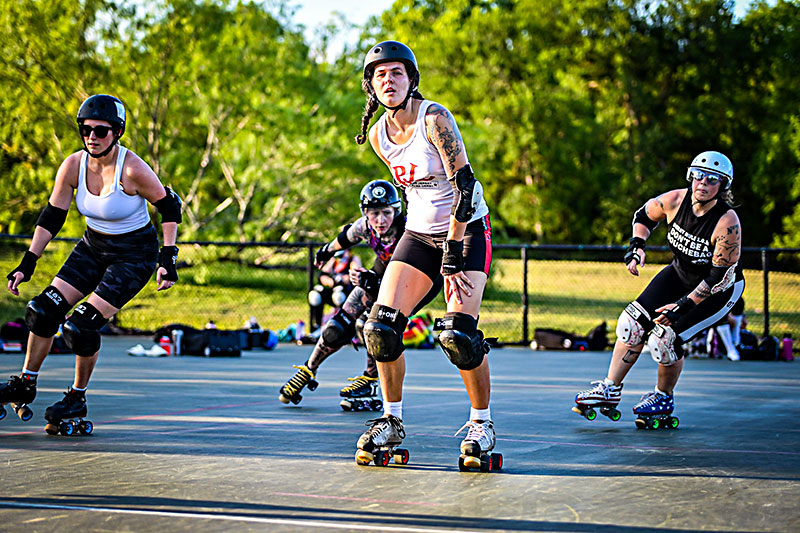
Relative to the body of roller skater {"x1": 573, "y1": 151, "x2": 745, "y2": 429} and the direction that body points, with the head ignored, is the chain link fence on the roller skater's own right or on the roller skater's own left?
on the roller skater's own right

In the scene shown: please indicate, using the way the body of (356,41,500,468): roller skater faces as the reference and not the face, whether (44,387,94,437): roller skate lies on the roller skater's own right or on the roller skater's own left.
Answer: on the roller skater's own right

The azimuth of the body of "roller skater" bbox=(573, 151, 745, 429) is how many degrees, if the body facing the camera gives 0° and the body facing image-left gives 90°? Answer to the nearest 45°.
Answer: approximately 45°

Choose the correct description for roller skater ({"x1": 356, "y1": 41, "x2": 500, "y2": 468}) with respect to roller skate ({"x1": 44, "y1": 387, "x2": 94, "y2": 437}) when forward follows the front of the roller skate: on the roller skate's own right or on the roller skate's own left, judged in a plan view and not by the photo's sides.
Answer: on the roller skate's own left

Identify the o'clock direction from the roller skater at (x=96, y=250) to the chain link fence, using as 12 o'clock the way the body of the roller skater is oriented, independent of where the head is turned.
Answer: The chain link fence is roughly at 5 o'clock from the roller skater.

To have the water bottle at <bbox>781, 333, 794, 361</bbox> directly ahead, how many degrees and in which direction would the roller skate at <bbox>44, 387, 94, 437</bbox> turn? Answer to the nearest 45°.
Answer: approximately 180°

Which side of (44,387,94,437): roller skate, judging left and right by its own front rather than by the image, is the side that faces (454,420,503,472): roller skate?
left

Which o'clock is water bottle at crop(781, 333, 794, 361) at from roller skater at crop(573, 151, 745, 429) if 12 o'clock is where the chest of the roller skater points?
The water bottle is roughly at 5 o'clock from the roller skater.

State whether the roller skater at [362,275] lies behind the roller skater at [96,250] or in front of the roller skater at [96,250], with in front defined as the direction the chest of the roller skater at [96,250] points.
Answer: behind
